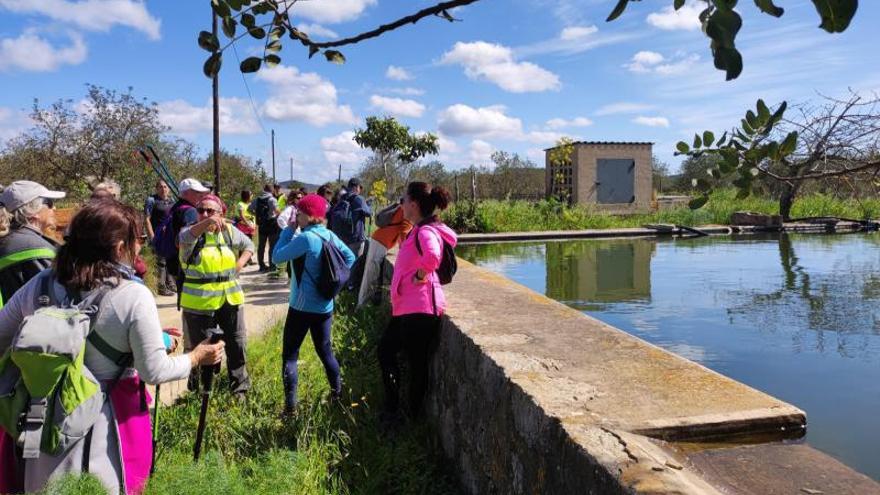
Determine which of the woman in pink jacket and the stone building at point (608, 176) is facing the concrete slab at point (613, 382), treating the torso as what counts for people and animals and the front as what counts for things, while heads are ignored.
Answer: the stone building

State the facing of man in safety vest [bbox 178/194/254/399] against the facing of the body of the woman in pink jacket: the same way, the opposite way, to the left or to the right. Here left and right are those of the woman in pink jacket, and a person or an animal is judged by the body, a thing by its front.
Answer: to the left

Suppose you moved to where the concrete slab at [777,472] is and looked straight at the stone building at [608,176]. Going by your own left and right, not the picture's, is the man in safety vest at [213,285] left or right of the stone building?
left

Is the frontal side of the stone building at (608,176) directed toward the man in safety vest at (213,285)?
yes

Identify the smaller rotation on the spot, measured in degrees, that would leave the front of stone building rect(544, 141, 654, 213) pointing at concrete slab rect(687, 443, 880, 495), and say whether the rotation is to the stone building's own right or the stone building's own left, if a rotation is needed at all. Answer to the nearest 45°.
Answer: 0° — it already faces it

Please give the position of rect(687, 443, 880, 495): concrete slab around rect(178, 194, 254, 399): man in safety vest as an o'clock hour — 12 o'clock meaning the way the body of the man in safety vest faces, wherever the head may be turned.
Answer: The concrete slab is roughly at 11 o'clock from the man in safety vest.

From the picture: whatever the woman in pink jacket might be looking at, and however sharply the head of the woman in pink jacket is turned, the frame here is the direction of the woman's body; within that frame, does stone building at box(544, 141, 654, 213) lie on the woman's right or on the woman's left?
on the woman's right

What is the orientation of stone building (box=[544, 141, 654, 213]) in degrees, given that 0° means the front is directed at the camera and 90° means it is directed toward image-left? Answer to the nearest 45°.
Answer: approximately 0°

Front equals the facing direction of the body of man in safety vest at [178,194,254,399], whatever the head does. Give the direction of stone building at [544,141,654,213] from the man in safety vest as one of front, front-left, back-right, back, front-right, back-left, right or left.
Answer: back-left

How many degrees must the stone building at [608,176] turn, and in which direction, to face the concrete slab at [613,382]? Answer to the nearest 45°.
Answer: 0° — it already faces it

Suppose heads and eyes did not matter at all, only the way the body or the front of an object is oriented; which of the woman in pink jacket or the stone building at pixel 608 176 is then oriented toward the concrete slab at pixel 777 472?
the stone building

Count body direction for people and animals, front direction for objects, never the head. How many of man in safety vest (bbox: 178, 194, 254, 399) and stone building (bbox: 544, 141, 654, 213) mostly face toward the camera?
2

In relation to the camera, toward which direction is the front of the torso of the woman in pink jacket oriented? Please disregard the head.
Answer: to the viewer's left
